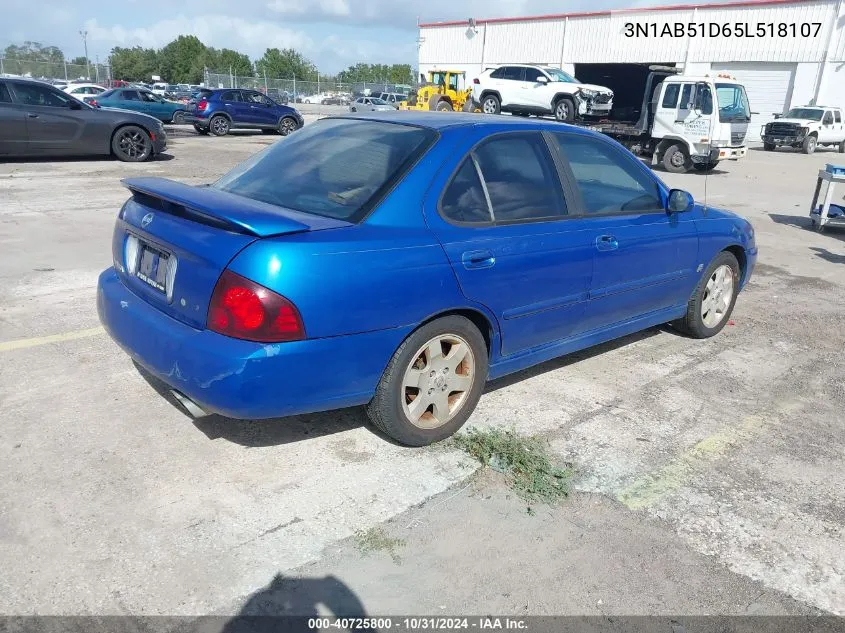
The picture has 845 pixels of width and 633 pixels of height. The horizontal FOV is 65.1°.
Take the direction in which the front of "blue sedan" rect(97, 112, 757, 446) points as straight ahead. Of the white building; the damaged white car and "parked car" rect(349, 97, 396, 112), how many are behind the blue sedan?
0

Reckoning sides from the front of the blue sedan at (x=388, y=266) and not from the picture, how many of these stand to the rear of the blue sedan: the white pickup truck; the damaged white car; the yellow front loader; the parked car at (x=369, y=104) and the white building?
0

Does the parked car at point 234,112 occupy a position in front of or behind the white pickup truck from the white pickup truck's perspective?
in front

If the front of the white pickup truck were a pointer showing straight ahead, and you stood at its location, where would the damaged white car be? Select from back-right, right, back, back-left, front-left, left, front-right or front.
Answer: front

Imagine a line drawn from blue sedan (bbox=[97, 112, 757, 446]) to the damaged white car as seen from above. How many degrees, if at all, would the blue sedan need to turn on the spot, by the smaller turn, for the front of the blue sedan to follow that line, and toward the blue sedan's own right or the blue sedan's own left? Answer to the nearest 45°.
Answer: approximately 45° to the blue sedan's own left

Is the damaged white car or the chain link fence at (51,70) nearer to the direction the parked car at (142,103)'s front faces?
the damaged white car

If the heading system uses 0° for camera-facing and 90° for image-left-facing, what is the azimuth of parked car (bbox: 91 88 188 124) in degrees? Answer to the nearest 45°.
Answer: approximately 270°

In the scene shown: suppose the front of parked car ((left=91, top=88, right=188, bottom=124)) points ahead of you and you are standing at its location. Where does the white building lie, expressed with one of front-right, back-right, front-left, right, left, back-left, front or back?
front

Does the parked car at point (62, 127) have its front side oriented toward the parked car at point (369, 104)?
no

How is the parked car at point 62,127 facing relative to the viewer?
to the viewer's right

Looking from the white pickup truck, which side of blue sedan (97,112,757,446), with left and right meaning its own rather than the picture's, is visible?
front

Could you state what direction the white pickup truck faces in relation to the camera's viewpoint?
facing the viewer and to the left of the viewer

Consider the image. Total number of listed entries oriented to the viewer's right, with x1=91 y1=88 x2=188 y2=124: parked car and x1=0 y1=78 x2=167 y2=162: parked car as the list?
2

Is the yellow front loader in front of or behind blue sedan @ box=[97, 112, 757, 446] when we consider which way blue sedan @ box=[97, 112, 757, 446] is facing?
in front
